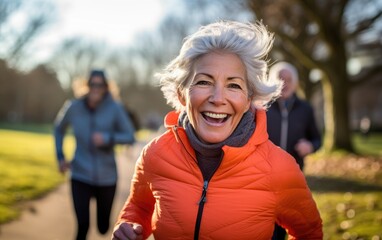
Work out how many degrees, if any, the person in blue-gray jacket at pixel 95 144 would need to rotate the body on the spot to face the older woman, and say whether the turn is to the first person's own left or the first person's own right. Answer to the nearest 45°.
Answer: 0° — they already face them

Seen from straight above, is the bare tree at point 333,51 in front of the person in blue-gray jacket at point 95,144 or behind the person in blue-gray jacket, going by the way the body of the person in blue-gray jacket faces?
behind

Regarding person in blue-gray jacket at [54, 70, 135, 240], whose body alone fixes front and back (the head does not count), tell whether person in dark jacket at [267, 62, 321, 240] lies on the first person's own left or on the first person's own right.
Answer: on the first person's own left

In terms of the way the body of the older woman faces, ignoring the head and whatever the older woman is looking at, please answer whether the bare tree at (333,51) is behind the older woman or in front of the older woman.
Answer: behind

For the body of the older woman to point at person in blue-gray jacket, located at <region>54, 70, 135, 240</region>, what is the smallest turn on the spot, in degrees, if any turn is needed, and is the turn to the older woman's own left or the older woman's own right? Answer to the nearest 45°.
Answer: approximately 135° to the older woman's own right

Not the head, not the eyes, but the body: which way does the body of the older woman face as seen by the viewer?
toward the camera

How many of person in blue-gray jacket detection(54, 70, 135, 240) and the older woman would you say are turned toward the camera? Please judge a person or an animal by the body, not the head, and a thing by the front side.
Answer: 2

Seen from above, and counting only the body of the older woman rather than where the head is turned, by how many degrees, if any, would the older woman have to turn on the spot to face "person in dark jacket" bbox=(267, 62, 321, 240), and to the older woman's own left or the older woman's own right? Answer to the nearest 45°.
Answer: approximately 180°
